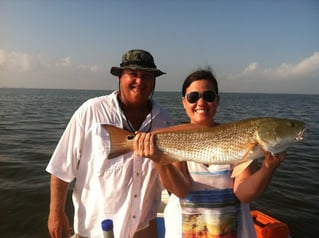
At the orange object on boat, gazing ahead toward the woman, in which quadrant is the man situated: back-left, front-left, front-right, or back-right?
front-right

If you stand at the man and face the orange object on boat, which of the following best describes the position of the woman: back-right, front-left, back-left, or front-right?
front-right

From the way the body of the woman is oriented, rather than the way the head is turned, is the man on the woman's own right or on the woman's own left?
on the woman's own right

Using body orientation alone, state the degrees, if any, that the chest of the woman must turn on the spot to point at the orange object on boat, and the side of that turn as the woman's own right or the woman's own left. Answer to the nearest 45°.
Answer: approximately 135° to the woman's own left

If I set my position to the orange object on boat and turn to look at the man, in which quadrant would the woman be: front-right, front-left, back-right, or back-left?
front-left

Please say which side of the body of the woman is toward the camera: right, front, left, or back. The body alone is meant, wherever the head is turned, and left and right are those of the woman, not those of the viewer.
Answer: front
